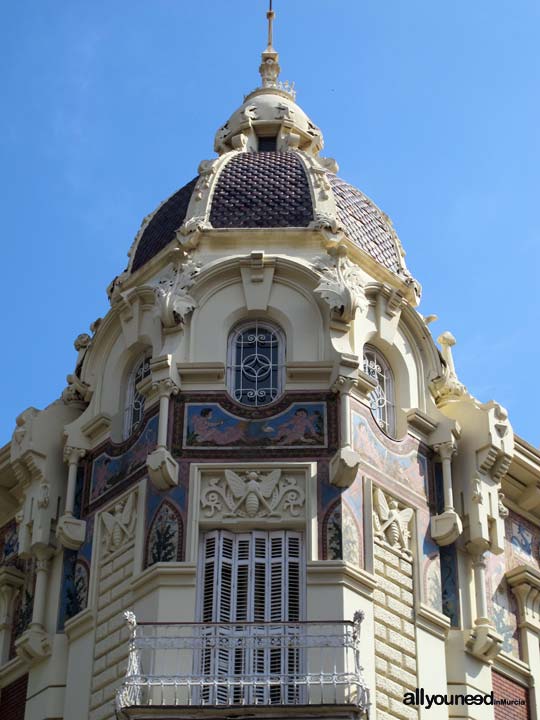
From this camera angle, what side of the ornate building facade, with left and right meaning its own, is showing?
front
